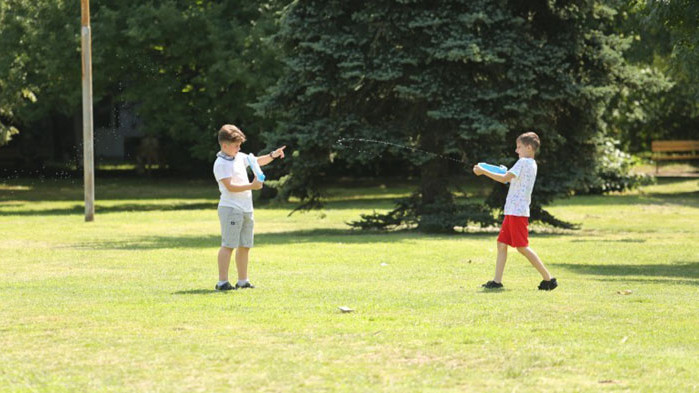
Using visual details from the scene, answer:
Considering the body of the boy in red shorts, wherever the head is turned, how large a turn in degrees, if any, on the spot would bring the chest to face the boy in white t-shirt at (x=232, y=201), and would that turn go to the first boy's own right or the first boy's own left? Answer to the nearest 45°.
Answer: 0° — they already face them

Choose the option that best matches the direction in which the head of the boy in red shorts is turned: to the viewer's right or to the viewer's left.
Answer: to the viewer's left

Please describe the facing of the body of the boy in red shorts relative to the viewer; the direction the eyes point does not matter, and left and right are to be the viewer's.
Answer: facing to the left of the viewer

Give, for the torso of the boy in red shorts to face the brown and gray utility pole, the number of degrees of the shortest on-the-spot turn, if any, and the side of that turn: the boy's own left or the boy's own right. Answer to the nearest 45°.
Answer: approximately 45° to the boy's own right

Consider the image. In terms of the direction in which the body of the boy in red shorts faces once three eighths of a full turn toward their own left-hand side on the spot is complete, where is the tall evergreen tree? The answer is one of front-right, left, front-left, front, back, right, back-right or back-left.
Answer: back-left

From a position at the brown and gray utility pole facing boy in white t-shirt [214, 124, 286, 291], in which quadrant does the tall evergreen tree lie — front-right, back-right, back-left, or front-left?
front-left
